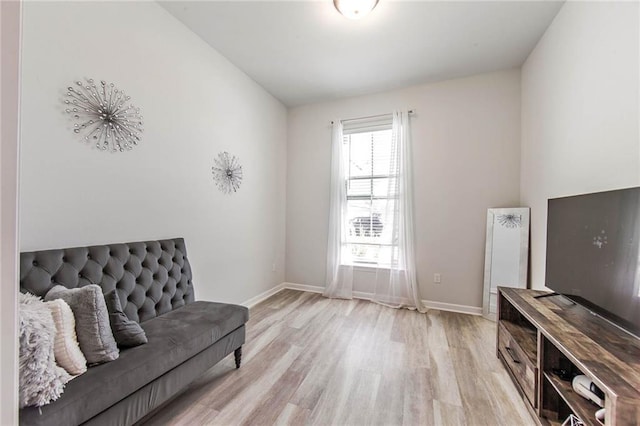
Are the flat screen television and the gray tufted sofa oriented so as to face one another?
yes

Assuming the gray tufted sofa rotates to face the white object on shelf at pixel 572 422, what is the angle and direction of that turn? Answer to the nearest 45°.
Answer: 0° — it already faces it

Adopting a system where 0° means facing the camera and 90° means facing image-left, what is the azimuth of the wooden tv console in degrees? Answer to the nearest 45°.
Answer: approximately 45°

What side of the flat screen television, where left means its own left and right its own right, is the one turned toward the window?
right

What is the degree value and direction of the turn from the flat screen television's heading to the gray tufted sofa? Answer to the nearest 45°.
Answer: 0° — it already faces it

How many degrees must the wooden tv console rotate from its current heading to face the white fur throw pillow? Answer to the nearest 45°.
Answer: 0° — it already faces it

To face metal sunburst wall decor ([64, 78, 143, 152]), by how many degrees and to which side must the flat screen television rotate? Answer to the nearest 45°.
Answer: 0° — it already faces it

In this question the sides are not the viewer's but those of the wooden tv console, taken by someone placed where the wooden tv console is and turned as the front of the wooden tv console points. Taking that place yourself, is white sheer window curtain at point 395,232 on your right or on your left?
on your right

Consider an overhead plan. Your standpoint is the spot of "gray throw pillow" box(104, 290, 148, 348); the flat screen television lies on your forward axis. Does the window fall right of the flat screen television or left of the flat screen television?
left

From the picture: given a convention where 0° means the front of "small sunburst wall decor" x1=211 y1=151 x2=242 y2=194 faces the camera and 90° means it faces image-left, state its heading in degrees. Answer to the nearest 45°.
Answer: approximately 315°

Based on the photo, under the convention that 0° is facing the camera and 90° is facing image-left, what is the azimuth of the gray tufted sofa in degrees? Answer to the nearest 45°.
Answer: approximately 315°
